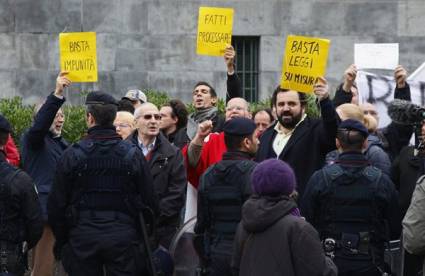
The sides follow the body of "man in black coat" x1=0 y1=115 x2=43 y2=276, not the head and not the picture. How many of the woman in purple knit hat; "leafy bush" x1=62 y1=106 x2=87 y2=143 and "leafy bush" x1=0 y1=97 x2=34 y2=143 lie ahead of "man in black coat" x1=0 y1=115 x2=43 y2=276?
2

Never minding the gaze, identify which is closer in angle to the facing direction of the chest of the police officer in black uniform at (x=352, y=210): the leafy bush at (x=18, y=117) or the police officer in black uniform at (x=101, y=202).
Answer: the leafy bush

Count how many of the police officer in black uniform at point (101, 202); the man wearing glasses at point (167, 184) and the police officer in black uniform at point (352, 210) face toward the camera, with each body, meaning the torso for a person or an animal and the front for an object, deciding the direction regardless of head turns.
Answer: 1

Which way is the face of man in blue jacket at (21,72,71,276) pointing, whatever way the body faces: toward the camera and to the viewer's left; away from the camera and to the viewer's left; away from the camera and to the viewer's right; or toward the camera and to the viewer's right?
toward the camera and to the viewer's right

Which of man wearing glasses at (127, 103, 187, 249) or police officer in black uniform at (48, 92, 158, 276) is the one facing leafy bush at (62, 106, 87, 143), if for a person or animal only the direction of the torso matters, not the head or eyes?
the police officer in black uniform

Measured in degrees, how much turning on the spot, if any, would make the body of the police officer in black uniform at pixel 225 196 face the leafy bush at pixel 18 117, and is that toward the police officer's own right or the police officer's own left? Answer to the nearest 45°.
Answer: approximately 90° to the police officer's own left

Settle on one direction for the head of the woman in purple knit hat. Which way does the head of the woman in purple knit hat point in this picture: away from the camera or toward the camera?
away from the camera

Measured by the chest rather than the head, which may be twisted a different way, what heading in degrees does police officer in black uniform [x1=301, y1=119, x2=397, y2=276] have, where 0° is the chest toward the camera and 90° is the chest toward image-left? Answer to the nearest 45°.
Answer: approximately 180°

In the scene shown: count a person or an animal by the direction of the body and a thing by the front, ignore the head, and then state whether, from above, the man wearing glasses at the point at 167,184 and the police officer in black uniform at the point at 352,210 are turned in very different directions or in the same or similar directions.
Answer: very different directions

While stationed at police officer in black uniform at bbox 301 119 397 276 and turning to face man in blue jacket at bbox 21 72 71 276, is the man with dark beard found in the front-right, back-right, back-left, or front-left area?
front-right

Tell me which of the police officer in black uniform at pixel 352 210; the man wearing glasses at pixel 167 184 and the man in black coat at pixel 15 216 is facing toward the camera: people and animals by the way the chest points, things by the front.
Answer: the man wearing glasses

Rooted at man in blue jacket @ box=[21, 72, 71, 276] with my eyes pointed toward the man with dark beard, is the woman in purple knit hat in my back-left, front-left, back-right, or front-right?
front-right

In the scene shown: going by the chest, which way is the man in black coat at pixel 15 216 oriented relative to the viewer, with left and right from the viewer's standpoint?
facing away from the viewer
